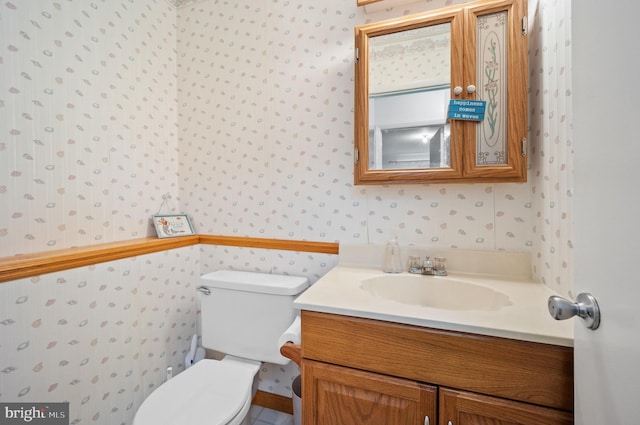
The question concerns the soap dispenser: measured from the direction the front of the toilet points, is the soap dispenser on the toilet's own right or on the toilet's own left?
on the toilet's own left

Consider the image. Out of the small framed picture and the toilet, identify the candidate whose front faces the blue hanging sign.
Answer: the small framed picture

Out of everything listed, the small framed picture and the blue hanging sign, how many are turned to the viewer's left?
0

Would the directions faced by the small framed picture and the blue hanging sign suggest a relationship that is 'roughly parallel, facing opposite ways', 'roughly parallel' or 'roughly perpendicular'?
roughly perpendicular

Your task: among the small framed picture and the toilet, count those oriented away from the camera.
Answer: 0

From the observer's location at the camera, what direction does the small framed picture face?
facing the viewer and to the right of the viewer

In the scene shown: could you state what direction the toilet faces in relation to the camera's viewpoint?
facing the viewer and to the left of the viewer

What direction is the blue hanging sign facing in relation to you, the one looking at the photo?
facing the viewer

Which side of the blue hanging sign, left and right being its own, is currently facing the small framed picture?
right
